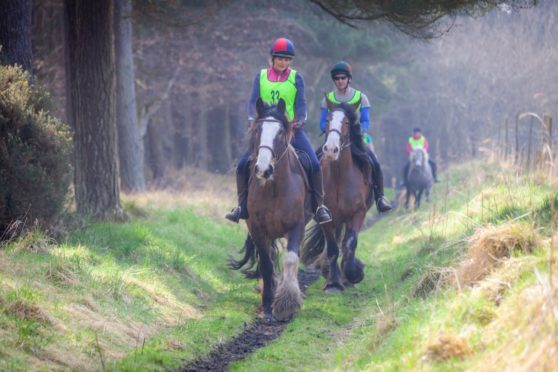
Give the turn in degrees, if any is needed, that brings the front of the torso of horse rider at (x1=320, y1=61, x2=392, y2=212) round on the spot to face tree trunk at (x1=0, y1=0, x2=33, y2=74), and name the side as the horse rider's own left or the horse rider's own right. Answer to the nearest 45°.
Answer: approximately 90° to the horse rider's own right

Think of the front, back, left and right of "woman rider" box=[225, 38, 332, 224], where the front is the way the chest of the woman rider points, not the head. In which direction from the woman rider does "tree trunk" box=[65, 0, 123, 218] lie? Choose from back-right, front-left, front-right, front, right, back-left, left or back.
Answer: back-right

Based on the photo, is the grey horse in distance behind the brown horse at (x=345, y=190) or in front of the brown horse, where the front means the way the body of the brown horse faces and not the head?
behind

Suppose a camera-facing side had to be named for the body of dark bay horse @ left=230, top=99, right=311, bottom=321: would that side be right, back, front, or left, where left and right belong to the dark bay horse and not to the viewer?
front

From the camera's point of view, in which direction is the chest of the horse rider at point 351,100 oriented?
toward the camera

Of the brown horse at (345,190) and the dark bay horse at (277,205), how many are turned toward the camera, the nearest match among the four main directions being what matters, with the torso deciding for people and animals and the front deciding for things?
2

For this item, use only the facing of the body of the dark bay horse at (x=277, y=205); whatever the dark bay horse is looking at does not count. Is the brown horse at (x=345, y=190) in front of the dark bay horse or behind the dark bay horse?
behind

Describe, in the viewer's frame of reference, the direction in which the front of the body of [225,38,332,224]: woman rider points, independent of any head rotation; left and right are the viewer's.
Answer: facing the viewer

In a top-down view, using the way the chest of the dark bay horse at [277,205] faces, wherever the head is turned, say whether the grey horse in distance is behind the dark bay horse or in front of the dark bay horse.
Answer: behind

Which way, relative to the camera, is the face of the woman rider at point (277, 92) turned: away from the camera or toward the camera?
toward the camera

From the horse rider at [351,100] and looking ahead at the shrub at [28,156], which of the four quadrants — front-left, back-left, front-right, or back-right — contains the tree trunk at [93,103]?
front-right

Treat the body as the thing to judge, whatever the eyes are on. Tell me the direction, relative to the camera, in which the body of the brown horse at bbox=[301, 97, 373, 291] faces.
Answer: toward the camera

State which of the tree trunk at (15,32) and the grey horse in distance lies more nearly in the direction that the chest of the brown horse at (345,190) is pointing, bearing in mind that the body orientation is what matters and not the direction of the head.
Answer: the tree trunk

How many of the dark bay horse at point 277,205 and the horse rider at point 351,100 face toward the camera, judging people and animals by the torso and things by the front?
2

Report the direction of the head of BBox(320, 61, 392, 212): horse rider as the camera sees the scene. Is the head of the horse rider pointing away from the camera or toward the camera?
toward the camera
